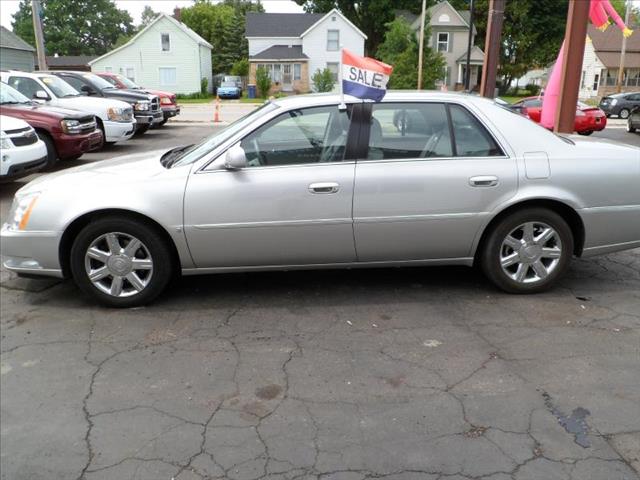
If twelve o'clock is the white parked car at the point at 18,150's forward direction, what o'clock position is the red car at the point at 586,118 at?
The red car is roughly at 10 o'clock from the white parked car.

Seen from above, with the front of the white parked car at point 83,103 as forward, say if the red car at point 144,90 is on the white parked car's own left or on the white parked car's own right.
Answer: on the white parked car's own left

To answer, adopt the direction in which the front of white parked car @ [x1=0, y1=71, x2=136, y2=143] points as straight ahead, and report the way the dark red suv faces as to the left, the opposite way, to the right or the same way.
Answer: the same way

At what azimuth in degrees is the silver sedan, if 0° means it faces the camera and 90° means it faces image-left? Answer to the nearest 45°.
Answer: approximately 90°

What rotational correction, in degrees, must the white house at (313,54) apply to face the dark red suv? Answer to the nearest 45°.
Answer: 0° — it already faces it

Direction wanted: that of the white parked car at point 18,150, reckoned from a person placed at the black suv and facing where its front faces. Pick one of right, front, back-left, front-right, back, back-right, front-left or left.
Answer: front-right

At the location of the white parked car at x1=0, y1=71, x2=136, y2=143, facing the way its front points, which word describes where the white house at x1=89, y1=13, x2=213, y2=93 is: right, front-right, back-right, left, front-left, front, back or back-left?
back-left

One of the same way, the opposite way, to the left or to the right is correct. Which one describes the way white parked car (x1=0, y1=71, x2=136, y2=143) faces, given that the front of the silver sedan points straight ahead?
the opposite way

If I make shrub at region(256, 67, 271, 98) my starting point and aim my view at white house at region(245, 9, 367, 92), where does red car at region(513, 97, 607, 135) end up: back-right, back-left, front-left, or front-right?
back-right

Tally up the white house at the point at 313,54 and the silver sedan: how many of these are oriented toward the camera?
1

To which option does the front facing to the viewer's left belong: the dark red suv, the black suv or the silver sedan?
the silver sedan

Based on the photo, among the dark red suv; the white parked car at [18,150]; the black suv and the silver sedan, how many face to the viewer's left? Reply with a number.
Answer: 1

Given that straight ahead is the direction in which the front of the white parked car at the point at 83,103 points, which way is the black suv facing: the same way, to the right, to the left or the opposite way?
the same way

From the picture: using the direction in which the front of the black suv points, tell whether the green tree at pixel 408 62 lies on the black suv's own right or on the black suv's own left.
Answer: on the black suv's own left

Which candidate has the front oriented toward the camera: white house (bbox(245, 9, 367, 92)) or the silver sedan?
the white house

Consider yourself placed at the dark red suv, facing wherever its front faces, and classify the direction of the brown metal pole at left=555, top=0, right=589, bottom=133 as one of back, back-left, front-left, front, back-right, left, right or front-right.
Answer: front

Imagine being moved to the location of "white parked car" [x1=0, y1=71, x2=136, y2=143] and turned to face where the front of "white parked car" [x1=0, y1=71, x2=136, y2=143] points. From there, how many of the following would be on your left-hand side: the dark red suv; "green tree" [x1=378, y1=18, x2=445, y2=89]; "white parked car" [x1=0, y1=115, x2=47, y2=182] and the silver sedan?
1

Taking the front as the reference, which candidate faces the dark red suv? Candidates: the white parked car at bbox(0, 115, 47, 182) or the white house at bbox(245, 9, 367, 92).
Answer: the white house

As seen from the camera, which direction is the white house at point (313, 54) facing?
toward the camera

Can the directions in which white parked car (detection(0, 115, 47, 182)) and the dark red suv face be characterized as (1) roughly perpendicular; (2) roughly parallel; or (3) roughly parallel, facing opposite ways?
roughly parallel
